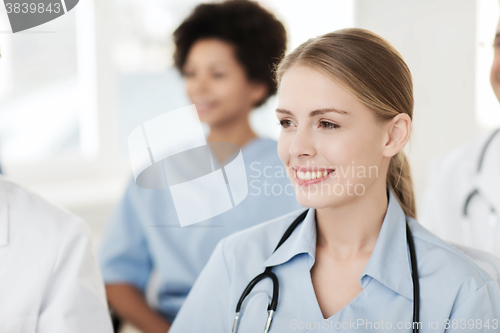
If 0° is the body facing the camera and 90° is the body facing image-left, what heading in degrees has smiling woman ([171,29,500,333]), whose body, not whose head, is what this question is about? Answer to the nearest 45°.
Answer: approximately 45°

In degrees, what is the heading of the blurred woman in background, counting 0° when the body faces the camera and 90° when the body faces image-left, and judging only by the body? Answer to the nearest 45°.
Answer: approximately 45°

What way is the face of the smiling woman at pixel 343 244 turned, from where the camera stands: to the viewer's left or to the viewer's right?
to the viewer's left
